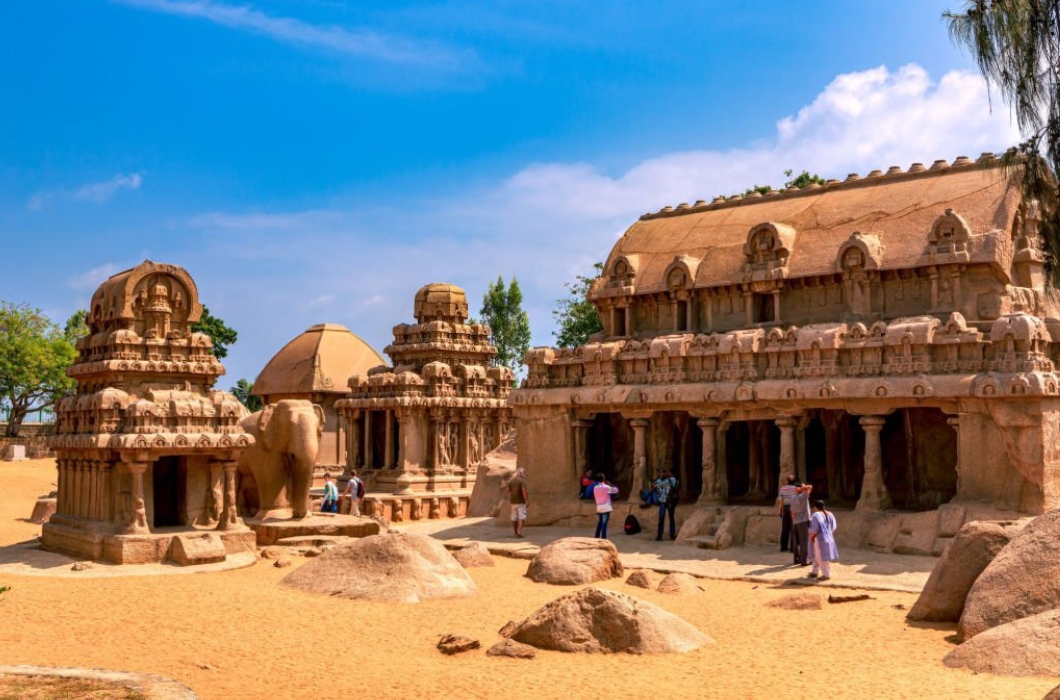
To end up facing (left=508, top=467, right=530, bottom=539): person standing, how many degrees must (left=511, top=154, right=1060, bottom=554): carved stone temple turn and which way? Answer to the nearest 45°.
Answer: approximately 45° to its right

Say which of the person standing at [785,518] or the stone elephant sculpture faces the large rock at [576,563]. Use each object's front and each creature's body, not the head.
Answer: the stone elephant sculpture

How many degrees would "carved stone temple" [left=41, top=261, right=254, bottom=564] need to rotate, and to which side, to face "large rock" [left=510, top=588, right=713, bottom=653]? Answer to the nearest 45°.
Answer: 0° — it already faces it

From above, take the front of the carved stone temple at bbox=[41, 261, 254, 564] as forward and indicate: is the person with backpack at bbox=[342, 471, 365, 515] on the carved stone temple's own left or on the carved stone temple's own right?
on the carved stone temple's own left

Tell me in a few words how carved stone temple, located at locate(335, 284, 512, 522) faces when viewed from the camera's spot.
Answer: facing the viewer and to the left of the viewer

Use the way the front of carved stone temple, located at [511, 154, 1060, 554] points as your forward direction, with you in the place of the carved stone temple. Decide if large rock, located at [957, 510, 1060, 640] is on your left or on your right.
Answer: on your left

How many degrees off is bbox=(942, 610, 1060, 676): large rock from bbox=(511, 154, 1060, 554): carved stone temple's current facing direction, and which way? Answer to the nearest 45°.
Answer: approximately 45° to its left

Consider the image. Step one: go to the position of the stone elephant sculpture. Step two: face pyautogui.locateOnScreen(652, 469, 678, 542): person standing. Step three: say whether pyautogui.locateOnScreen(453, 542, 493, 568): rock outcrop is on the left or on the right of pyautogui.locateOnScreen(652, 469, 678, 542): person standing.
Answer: right

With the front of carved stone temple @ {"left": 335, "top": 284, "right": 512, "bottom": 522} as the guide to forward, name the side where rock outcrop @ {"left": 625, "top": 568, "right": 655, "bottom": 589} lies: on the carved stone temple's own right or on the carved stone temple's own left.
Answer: on the carved stone temple's own left

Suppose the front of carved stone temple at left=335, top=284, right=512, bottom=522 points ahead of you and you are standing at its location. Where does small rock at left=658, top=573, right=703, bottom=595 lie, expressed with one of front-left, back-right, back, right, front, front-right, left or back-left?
front-left

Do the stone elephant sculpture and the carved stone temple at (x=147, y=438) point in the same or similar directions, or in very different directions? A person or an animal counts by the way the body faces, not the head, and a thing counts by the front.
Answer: same or similar directions
